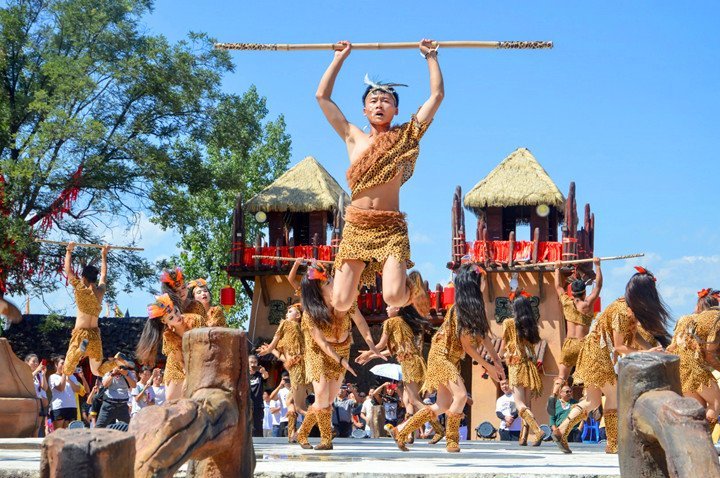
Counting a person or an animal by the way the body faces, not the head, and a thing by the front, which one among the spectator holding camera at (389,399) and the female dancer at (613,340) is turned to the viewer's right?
the female dancer

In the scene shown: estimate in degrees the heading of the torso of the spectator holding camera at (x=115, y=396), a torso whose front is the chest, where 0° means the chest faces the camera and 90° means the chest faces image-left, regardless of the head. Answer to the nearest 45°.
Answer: approximately 0°

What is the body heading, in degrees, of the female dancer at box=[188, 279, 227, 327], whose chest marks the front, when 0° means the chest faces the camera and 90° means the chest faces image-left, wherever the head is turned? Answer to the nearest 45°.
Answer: approximately 315°

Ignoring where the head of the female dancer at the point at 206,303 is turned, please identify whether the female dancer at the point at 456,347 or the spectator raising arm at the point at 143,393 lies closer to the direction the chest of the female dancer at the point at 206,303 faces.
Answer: the female dancer

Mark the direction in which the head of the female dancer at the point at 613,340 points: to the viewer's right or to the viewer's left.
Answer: to the viewer's right

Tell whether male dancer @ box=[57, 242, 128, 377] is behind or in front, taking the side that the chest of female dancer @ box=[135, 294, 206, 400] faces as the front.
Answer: behind

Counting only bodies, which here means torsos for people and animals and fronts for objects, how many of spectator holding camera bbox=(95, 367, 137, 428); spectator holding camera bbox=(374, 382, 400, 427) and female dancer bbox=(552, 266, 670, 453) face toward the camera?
2

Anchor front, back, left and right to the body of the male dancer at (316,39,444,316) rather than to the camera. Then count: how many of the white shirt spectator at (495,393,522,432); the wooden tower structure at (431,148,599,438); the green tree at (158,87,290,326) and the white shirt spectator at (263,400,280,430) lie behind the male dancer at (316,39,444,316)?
4
